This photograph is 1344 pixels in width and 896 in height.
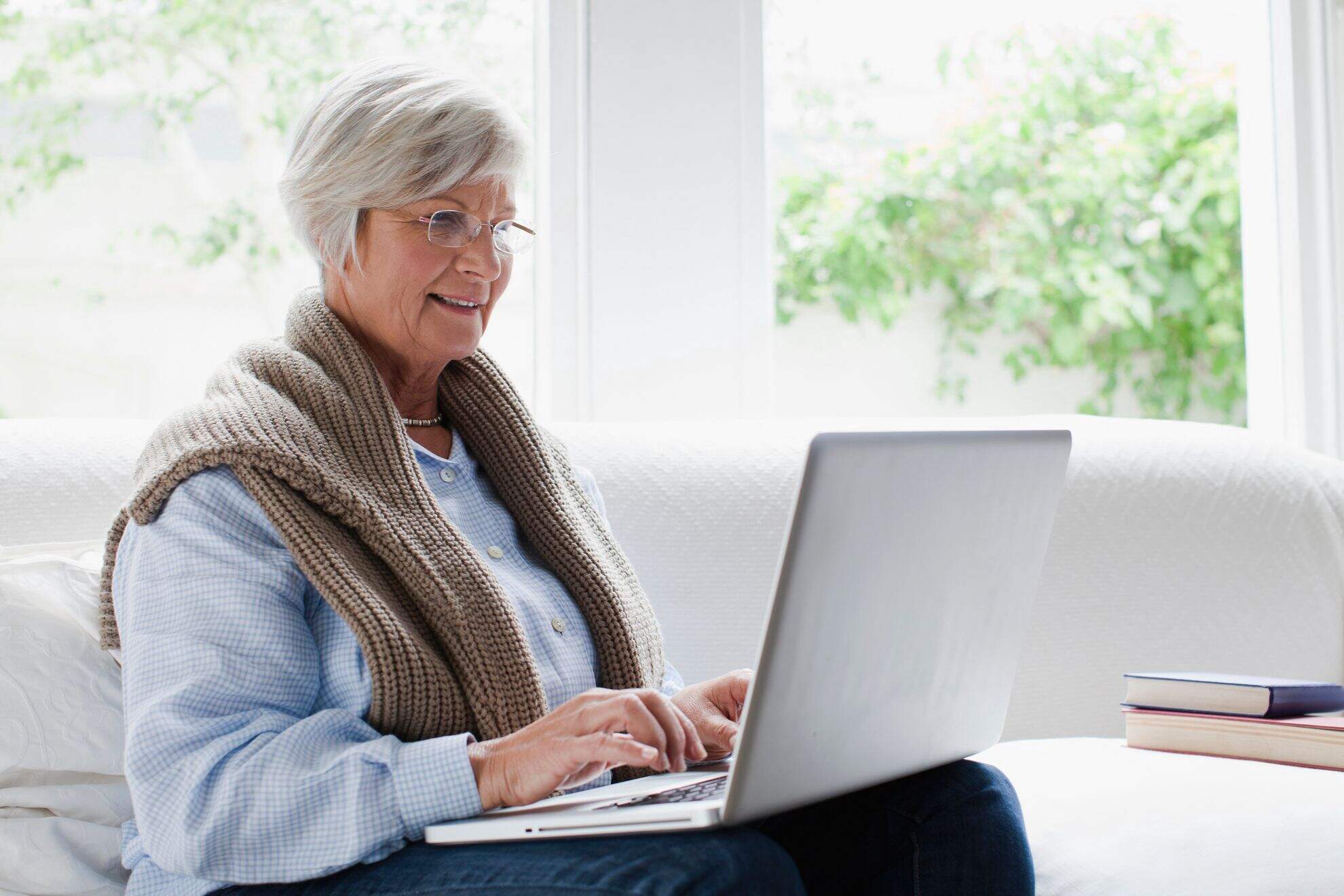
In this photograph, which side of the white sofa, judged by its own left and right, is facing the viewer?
front

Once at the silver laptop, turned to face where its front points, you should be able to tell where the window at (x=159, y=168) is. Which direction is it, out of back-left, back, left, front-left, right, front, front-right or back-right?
front

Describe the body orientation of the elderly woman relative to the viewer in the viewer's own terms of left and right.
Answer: facing the viewer and to the right of the viewer

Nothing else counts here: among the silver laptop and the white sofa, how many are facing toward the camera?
1

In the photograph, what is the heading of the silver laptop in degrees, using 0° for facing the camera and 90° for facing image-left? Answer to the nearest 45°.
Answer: approximately 135°

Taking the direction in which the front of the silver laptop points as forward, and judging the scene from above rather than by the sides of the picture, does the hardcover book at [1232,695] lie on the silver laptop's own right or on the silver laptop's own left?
on the silver laptop's own right

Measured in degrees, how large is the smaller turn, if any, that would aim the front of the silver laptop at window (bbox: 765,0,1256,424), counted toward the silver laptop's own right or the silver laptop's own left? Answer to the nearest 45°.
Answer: approximately 45° to the silver laptop's own right

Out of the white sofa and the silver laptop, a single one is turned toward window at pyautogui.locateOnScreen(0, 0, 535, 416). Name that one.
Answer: the silver laptop

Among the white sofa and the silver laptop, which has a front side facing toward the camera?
the white sofa

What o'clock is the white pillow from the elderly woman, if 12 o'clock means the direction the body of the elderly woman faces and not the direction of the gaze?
The white pillow is roughly at 5 o'clock from the elderly woman.

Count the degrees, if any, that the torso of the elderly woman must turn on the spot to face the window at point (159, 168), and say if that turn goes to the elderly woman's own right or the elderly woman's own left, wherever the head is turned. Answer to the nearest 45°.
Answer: approximately 180°

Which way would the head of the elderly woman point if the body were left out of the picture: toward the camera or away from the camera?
toward the camera

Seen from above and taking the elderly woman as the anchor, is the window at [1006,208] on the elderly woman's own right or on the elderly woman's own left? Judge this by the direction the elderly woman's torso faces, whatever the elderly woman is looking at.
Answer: on the elderly woman's own left
